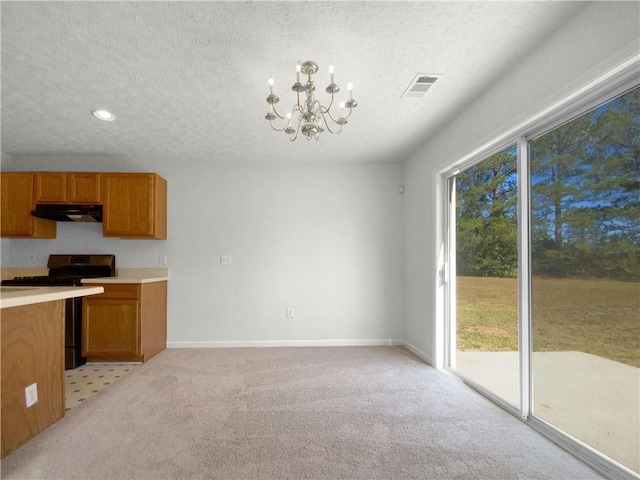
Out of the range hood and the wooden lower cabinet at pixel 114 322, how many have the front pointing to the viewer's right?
0

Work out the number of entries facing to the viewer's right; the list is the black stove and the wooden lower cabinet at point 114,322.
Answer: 0

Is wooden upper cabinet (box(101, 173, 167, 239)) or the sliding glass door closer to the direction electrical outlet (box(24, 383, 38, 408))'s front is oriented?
the sliding glass door

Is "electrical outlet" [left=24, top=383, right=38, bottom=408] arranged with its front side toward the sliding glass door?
yes

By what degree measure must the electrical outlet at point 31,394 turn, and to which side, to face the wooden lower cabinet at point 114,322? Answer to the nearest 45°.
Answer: approximately 90° to its left

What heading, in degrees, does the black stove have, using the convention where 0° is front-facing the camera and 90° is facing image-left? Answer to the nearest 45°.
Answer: approximately 45°

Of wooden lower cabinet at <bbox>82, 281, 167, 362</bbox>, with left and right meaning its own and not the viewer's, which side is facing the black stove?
right

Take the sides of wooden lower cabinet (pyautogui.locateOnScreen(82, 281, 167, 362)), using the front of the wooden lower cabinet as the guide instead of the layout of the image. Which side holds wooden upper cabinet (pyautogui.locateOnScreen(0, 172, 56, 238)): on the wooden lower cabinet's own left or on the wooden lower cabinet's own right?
on the wooden lower cabinet's own right

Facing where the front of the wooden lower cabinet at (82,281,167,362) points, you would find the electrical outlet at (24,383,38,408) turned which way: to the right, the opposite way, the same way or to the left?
to the left

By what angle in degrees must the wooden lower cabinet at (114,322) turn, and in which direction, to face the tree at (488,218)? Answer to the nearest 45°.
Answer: approximately 90° to its left

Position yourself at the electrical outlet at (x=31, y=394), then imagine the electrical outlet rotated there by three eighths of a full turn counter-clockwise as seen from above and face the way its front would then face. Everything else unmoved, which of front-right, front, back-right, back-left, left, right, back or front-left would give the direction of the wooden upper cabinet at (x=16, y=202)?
front

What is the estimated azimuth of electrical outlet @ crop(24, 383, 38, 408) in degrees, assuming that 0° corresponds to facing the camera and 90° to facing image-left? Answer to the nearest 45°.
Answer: approximately 315°
